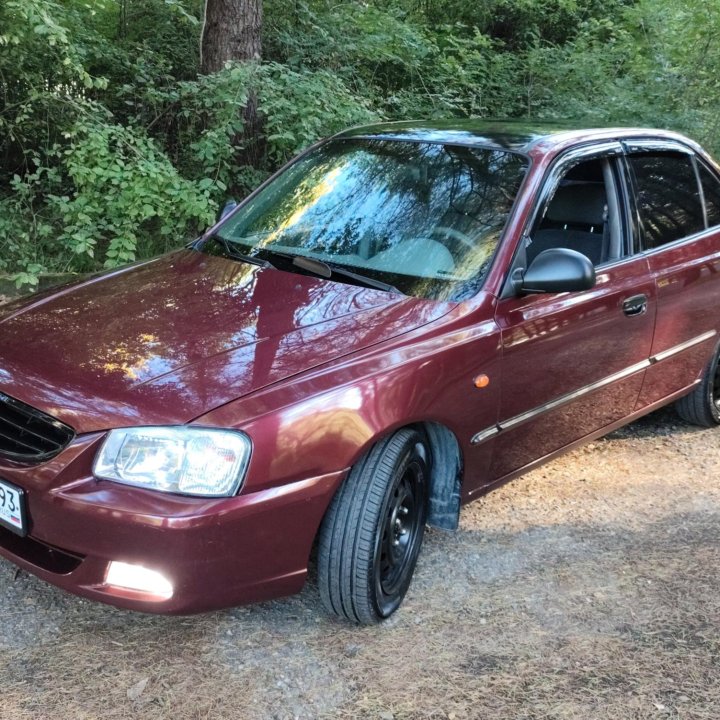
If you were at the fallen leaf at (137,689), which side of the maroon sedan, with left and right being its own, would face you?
front

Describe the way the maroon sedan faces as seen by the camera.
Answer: facing the viewer and to the left of the viewer

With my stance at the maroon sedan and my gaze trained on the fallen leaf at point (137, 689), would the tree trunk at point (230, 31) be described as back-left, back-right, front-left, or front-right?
back-right

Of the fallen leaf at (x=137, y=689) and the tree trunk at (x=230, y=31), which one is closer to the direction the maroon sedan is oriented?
the fallen leaf

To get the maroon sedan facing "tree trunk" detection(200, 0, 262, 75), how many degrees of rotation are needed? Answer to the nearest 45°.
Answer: approximately 135° to its right

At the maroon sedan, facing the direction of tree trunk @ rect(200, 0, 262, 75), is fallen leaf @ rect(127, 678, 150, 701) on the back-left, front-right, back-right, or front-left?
back-left
